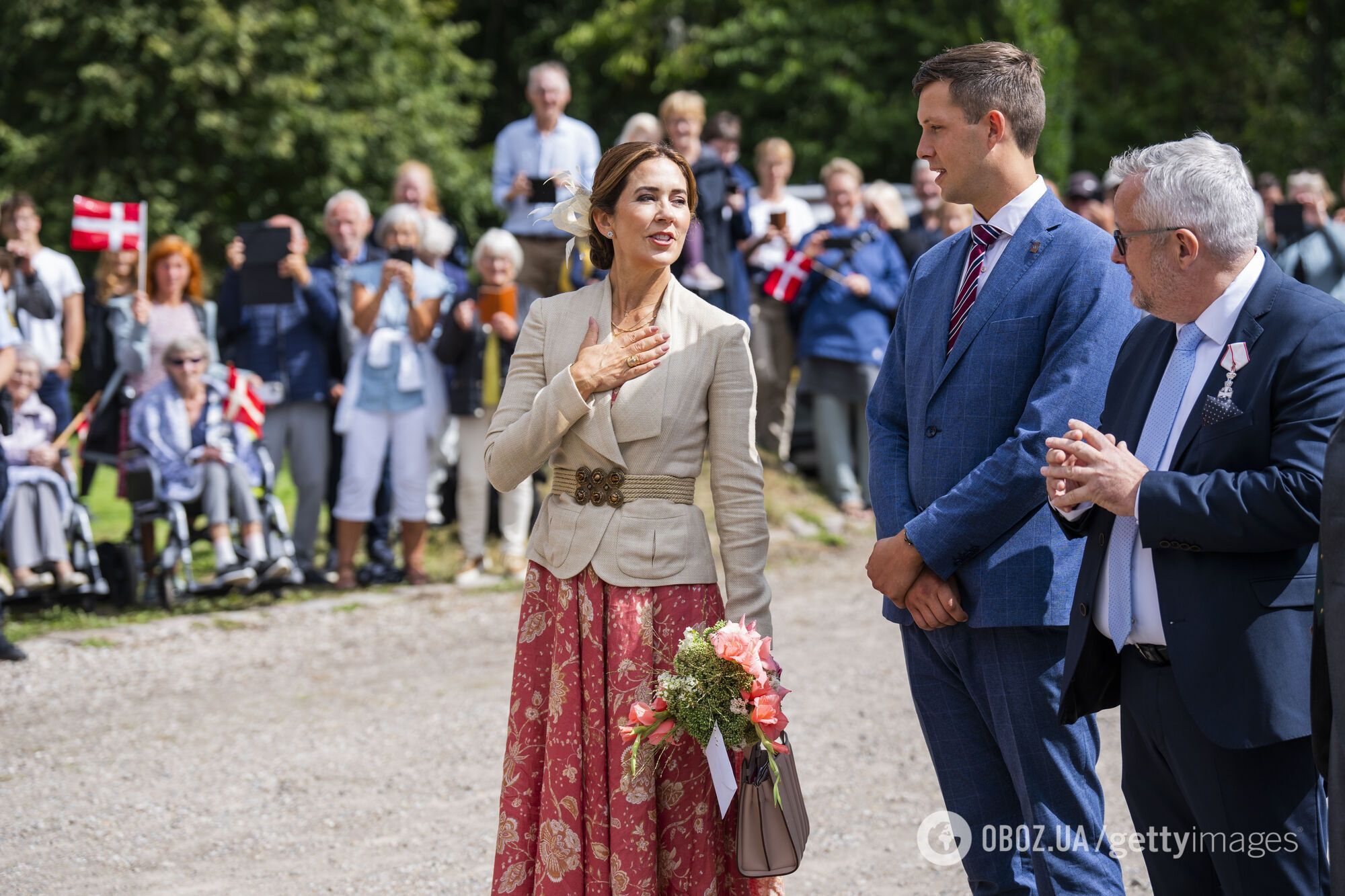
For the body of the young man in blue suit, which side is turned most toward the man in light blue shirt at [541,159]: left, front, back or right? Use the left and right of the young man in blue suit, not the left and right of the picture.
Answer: right

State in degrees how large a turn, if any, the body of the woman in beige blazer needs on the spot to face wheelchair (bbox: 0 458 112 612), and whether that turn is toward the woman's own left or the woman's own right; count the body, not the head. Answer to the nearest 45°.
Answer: approximately 135° to the woman's own right

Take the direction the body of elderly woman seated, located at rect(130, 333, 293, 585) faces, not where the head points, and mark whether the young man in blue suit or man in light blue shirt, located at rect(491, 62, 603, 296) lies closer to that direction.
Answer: the young man in blue suit

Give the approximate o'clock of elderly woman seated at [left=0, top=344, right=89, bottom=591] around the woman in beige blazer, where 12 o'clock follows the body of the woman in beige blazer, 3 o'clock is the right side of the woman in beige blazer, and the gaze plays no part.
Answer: The elderly woman seated is roughly at 5 o'clock from the woman in beige blazer.

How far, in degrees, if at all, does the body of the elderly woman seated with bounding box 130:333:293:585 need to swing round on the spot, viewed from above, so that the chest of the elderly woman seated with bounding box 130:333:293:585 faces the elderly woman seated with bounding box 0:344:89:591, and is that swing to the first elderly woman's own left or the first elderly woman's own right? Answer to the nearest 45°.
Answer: approximately 135° to the first elderly woman's own right

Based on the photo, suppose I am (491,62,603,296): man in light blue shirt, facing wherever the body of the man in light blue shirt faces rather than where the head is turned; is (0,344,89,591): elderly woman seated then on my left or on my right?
on my right

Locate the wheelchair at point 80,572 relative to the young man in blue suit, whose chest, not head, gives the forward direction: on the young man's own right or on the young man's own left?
on the young man's own right

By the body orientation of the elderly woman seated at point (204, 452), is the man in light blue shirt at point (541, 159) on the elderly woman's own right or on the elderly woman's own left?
on the elderly woman's own left

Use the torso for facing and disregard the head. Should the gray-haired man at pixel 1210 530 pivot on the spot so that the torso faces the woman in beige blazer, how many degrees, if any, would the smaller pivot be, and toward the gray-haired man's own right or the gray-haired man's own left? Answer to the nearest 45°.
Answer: approximately 45° to the gray-haired man's own right

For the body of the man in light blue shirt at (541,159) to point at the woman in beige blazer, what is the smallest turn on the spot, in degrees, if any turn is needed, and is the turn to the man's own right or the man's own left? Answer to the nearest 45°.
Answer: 0° — they already face them
